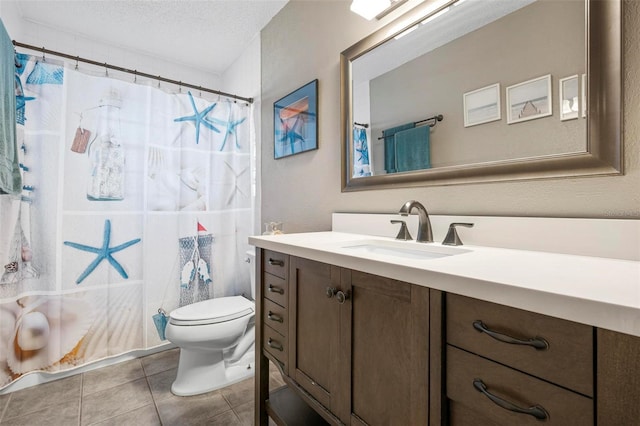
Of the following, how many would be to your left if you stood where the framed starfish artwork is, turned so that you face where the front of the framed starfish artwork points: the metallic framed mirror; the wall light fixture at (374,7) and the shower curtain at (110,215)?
2

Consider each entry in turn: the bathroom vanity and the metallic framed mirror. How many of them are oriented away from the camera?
0

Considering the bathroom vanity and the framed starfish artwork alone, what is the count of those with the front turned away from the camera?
0

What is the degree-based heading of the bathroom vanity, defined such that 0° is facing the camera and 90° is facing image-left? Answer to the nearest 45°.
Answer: approximately 45°

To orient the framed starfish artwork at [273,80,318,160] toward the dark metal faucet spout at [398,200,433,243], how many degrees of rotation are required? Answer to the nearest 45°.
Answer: approximately 90° to its left

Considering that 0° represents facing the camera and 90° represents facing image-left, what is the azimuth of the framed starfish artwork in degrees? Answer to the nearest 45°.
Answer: approximately 45°

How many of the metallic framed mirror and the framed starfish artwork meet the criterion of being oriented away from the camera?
0

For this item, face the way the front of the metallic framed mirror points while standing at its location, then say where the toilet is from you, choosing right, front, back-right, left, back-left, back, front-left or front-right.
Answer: front-right

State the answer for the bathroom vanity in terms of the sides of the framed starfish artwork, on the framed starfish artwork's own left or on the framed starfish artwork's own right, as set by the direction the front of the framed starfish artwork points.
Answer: on the framed starfish artwork's own left

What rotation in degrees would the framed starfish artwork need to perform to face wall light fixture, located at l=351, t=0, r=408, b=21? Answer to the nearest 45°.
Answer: approximately 90° to its left

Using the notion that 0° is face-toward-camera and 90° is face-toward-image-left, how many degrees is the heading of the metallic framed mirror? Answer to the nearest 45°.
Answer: approximately 45°

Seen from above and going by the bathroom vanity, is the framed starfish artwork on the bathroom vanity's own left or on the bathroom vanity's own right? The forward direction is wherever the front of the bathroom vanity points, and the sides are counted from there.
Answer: on the bathroom vanity's own right
